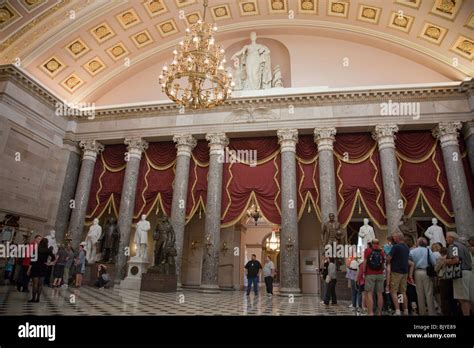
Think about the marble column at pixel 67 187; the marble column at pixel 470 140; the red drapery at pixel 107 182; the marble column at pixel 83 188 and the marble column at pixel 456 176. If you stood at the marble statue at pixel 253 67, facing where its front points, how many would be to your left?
2

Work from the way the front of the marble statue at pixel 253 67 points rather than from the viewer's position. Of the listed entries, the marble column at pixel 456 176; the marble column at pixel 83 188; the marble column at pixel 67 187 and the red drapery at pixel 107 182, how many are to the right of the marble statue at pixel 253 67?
3

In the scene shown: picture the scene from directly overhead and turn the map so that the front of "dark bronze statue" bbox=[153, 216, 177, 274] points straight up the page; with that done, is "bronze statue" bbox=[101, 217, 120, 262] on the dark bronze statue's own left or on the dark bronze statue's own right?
on the dark bronze statue's own right

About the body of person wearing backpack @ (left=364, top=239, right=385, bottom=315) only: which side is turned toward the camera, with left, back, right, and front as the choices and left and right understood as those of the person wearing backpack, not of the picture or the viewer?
back

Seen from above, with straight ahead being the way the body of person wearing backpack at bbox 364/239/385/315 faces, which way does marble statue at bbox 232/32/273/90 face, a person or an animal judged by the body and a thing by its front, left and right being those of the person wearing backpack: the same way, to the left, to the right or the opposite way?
the opposite way

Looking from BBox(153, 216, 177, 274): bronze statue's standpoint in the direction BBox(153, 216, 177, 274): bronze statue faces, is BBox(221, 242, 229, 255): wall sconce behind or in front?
behind

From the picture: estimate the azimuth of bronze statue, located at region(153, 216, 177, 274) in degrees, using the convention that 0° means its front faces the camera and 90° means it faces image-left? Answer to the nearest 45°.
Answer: approximately 0°

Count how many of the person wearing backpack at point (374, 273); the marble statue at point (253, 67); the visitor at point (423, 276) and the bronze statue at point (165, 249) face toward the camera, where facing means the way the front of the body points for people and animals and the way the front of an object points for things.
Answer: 2
